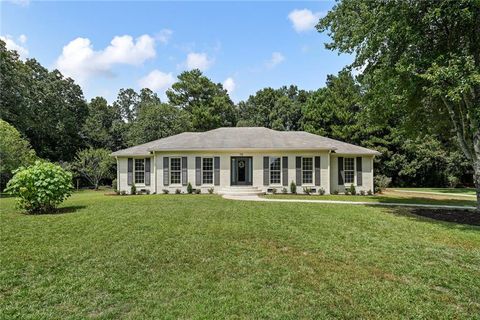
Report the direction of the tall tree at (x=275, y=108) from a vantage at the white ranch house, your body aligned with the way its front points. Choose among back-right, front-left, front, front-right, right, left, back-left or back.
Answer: back

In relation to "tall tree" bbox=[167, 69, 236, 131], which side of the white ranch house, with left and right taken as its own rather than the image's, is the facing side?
back

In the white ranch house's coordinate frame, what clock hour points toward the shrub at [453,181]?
The shrub is roughly at 8 o'clock from the white ranch house.

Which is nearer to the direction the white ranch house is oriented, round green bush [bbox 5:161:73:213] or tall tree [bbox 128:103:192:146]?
the round green bush

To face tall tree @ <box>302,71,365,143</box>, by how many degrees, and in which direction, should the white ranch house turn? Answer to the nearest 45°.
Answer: approximately 135° to its left

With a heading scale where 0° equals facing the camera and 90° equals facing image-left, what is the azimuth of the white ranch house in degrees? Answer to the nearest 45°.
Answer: approximately 0°
